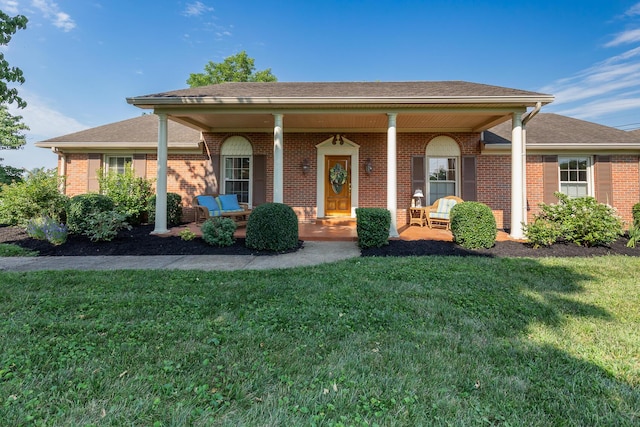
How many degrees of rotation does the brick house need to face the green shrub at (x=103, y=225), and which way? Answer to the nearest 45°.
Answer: approximately 45° to its right

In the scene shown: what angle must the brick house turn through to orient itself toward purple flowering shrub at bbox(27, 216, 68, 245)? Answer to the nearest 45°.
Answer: approximately 45° to its right

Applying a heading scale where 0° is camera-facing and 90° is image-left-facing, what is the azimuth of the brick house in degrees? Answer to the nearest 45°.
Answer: approximately 0°

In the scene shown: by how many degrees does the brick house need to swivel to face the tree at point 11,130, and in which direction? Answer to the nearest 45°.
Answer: approximately 90° to its right

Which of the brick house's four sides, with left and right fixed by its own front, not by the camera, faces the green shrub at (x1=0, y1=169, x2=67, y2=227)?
right

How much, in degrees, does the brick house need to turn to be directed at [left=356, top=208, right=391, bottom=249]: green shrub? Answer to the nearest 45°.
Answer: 0° — it already faces it

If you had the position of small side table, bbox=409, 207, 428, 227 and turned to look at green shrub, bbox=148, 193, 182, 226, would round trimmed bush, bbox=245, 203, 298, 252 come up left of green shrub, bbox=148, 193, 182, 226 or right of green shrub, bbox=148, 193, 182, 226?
left

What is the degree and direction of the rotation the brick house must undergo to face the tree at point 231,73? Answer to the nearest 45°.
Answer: approximately 135° to its right
